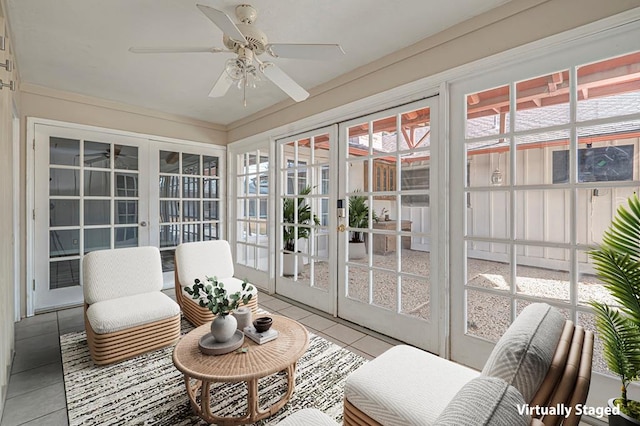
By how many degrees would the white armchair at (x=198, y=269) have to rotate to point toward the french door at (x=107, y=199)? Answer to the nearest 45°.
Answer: approximately 180°

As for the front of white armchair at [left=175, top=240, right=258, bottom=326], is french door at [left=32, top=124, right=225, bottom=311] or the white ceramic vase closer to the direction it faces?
the white ceramic vase

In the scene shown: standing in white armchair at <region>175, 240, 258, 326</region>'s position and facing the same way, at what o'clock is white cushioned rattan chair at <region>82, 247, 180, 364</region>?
white cushioned rattan chair at <region>82, 247, 180, 364</region> is roughly at 3 o'clock from white armchair at <region>175, 240, 258, 326</region>.

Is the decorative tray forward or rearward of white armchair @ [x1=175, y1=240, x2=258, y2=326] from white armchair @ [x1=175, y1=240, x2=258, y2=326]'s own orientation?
forward

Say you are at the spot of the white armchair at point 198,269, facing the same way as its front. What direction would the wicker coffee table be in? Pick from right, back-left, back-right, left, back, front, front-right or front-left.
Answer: front-right

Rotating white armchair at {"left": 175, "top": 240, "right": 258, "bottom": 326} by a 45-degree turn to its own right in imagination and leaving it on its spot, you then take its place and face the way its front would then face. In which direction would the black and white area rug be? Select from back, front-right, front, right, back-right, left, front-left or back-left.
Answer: front

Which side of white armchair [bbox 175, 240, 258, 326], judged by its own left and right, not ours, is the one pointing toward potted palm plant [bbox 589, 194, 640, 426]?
front

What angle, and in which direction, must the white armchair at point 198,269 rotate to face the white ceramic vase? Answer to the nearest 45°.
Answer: approximately 45° to its right

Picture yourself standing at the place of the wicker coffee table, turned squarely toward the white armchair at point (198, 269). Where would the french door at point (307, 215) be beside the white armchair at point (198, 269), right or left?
right

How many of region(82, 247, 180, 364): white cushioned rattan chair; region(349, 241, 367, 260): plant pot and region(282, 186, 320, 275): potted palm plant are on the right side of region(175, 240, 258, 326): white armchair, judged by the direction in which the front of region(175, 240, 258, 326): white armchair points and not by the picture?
1
